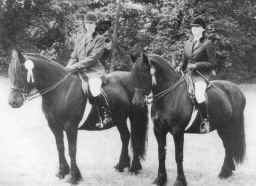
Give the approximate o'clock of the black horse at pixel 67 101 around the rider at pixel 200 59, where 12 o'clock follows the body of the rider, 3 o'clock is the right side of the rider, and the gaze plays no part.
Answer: The black horse is roughly at 1 o'clock from the rider.

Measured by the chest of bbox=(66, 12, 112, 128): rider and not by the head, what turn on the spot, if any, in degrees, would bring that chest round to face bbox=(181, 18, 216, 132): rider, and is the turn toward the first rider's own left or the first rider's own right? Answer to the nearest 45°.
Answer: approximately 135° to the first rider's own left

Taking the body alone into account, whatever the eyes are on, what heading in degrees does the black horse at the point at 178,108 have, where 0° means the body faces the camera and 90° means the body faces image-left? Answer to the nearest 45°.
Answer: approximately 45°

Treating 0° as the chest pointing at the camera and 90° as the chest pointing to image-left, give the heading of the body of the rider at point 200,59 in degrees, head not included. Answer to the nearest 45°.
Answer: approximately 45°

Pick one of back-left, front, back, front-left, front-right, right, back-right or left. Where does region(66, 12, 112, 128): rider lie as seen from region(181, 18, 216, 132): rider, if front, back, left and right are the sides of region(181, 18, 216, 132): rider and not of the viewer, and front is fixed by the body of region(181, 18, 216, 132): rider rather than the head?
front-right

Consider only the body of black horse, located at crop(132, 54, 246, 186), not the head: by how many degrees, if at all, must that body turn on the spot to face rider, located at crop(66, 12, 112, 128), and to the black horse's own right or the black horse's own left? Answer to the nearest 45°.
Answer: approximately 45° to the black horse's own right
